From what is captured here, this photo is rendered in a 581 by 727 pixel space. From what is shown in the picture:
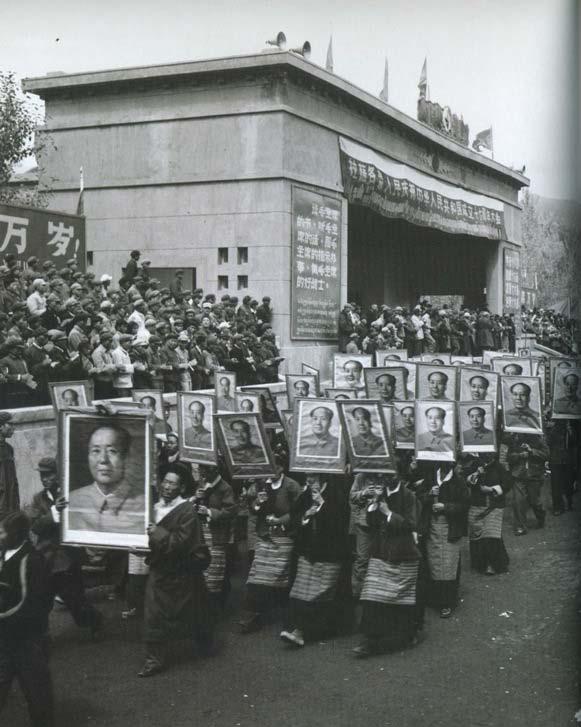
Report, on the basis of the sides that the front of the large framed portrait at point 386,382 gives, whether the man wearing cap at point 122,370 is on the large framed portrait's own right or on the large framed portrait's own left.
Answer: on the large framed portrait's own right

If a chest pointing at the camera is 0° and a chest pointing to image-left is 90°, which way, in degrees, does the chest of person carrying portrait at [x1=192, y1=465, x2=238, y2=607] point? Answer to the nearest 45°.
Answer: approximately 45°

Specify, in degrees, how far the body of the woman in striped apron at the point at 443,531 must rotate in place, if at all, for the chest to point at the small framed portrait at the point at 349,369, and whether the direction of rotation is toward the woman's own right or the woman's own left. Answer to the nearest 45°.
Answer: approximately 135° to the woman's own right

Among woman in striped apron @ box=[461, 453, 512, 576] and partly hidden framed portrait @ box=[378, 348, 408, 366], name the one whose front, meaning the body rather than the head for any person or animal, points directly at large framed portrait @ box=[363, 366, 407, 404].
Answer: partly hidden framed portrait @ box=[378, 348, 408, 366]

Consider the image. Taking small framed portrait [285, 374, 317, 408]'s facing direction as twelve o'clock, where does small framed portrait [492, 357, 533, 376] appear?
small framed portrait [492, 357, 533, 376] is roughly at 8 o'clock from small framed portrait [285, 374, 317, 408].

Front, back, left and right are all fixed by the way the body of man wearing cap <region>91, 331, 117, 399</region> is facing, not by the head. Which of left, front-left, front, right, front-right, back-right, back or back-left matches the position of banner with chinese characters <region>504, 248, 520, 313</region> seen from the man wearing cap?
left

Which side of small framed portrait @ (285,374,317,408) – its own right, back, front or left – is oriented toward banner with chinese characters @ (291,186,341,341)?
back

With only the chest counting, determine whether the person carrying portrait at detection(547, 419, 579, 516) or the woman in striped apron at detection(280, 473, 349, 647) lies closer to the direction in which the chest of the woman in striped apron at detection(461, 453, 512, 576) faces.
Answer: the woman in striped apron

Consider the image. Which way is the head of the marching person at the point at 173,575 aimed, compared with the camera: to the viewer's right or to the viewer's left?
to the viewer's left

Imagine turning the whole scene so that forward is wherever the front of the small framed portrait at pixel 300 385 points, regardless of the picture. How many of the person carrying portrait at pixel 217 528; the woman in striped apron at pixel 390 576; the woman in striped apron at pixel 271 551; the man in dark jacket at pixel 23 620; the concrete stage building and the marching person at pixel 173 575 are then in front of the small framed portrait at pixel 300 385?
5

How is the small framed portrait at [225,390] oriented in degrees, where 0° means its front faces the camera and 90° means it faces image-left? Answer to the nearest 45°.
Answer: approximately 0°

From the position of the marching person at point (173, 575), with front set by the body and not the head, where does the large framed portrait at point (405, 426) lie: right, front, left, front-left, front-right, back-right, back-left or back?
back
